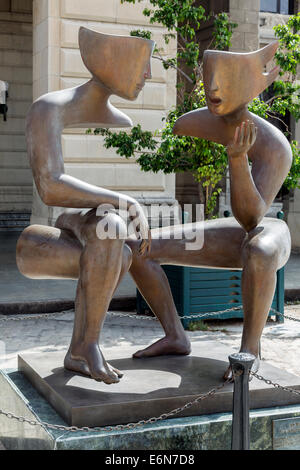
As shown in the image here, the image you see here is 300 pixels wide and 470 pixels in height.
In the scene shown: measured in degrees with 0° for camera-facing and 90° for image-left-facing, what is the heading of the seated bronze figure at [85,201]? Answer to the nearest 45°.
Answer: approximately 315°

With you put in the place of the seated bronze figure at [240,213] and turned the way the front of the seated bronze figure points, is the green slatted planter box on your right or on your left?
on your right

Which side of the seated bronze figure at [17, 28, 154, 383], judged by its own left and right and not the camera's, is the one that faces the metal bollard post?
front

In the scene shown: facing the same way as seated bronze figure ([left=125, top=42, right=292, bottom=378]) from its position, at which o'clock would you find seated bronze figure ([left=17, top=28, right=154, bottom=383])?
seated bronze figure ([left=17, top=28, right=154, bottom=383]) is roughly at 1 o'clock from seated bronze figure ([left=125, top=42, right=292, bottom=378]).

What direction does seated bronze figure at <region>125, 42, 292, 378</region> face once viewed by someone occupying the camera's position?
facing the viewer and to the left of the viewer

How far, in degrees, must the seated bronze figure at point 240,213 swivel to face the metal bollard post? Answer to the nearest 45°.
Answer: approximately 45° to its left

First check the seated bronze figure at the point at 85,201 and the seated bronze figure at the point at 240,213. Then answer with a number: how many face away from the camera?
0
